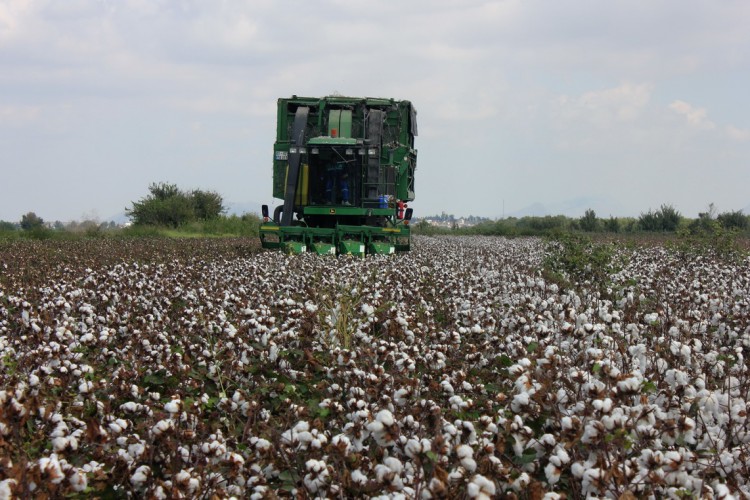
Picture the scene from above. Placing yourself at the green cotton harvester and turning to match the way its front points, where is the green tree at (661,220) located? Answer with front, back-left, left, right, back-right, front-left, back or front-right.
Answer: back-left

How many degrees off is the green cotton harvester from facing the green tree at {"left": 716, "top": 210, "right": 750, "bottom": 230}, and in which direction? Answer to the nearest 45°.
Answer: approximately 135° to its left

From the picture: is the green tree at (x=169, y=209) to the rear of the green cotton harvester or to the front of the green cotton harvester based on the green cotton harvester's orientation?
to the rear

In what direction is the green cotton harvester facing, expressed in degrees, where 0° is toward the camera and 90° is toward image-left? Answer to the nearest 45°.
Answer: approximately 0°
